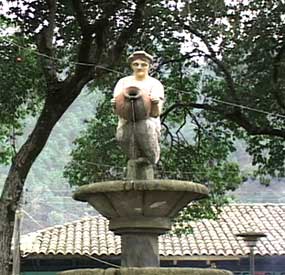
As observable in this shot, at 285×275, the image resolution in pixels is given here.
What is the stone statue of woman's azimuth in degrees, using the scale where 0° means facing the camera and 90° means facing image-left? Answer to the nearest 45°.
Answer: approximately 0°

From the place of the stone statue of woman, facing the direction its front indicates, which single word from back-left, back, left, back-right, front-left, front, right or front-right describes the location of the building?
back
